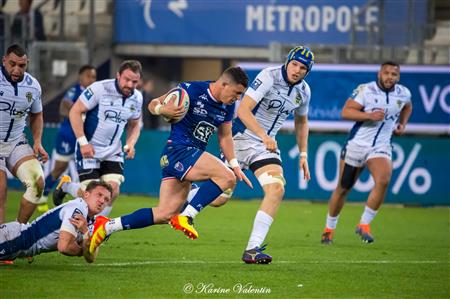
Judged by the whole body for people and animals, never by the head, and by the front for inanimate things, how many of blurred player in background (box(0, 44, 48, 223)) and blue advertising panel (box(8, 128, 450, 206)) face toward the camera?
2

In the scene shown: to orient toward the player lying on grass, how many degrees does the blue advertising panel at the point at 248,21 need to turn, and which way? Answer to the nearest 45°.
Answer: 0° — it already faces them

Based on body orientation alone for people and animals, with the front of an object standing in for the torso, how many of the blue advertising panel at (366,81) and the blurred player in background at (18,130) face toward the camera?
2

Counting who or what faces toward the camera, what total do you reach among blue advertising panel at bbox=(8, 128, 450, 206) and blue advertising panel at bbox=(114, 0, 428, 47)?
2

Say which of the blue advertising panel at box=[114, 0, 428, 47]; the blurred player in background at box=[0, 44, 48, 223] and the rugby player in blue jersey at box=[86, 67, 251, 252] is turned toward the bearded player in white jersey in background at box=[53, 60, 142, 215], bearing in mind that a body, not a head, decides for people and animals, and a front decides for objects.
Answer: the blue advertising panel

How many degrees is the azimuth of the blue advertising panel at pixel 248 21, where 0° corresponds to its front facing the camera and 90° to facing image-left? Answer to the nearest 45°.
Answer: approximately 0°

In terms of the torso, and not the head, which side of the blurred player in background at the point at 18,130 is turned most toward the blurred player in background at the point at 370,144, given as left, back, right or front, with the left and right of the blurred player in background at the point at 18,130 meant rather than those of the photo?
left

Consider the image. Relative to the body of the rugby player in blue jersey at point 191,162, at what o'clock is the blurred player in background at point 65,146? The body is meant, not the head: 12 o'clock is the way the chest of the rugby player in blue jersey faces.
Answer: The blurred player in background is roughly at 7 o'clock from the rugby player in blue jersey.
